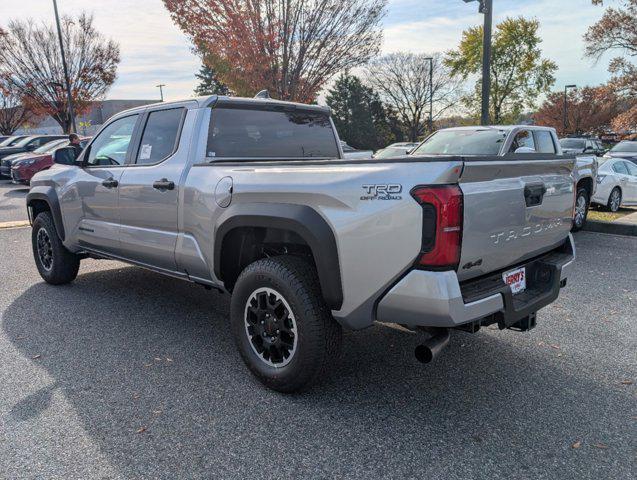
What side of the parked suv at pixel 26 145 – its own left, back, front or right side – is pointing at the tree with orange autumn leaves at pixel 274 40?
left

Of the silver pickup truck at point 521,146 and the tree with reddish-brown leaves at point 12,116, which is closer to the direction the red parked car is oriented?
the silver pickup truck

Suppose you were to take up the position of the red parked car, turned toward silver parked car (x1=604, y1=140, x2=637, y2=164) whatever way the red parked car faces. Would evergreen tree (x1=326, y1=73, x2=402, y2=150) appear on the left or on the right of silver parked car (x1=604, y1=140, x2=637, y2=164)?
left

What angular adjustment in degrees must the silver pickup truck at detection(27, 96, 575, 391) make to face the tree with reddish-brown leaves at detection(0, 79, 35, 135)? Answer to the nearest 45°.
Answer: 0° — it already faces it

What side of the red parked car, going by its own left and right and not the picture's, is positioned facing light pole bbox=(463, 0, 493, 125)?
left

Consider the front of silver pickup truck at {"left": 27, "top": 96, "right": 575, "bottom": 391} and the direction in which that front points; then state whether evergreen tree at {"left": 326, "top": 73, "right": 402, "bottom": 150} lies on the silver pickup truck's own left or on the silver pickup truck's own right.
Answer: on the silver pickup truck's own right

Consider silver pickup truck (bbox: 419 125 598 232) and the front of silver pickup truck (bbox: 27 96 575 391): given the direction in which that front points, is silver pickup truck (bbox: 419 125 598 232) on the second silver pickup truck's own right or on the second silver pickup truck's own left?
on the second silver pickup truck's own right

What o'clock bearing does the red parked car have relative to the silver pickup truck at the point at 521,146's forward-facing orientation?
The red parked car is roughly at 2 o'clock from the silver pickup truck.

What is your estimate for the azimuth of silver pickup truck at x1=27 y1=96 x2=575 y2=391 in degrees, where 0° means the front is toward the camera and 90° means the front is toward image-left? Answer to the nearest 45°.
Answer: approximately 135°
